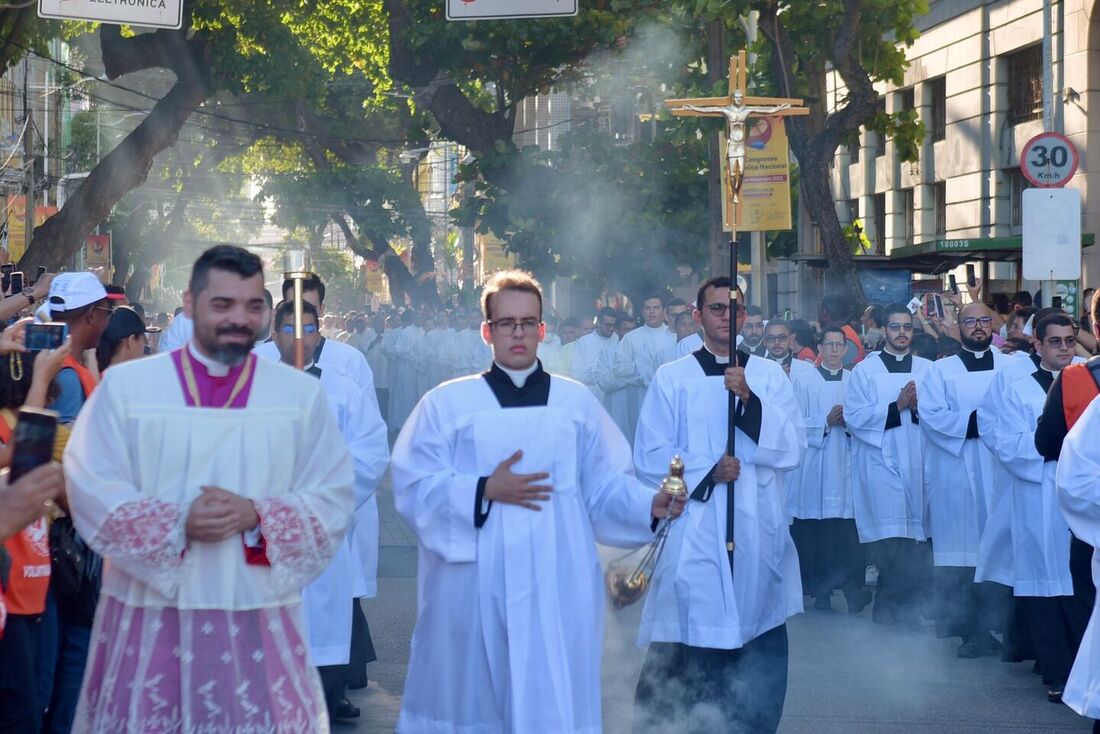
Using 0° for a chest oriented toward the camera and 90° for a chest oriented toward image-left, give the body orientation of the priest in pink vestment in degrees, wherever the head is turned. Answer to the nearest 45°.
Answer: approximately 0°

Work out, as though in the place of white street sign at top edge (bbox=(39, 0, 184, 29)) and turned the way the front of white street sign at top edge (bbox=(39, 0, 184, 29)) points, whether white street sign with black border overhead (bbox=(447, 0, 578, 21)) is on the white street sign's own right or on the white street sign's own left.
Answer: on the white street sign's own left

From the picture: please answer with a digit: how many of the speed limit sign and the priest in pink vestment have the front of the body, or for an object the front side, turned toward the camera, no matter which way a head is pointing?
2

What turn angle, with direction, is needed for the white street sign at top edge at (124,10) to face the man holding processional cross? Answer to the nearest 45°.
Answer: approximately 45° to its left

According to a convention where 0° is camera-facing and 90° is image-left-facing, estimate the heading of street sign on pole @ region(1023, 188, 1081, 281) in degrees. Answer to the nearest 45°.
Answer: approximately 0°

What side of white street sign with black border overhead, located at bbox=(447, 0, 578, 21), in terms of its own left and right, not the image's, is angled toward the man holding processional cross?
front

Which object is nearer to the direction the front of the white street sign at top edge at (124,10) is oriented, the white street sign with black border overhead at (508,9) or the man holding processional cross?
the man holding processional cross
